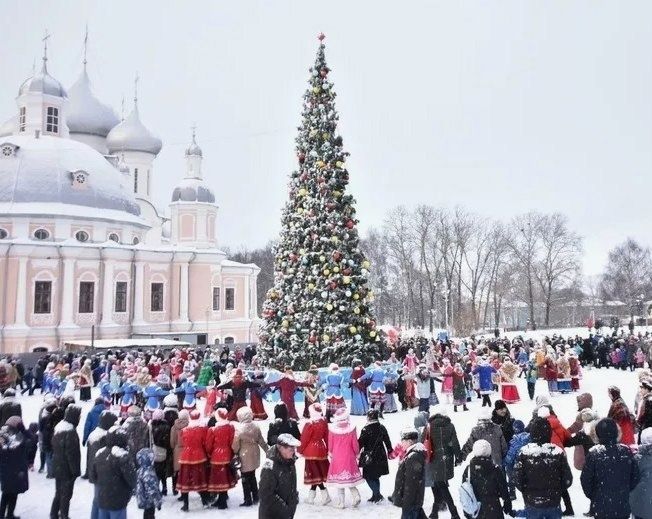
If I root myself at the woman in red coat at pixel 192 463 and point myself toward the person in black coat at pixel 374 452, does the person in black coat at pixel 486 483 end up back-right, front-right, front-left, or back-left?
front-right

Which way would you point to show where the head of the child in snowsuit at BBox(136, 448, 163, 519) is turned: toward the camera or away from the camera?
away from the camera

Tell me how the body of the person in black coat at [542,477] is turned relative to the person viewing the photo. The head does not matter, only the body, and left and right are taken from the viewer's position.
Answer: facing away from the viewer

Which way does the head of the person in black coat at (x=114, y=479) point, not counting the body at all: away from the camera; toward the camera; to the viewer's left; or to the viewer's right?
away from the camera

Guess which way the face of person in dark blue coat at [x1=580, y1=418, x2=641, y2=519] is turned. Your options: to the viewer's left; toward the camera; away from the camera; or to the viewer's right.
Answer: away from the camera

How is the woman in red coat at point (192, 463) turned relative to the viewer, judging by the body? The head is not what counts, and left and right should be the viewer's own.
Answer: facing away from the viewer

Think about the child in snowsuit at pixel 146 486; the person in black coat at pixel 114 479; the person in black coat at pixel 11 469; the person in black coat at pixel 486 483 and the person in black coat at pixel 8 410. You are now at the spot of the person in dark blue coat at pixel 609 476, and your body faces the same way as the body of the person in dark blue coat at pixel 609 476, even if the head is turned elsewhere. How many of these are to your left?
5

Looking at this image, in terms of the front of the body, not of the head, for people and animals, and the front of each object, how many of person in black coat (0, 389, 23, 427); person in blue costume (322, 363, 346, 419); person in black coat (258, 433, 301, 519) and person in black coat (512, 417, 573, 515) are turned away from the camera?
3

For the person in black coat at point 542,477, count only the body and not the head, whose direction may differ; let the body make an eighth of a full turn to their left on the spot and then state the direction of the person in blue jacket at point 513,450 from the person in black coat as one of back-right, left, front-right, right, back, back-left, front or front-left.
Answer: front-right

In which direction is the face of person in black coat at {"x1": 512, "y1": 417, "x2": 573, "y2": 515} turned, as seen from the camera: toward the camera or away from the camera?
away from the camera

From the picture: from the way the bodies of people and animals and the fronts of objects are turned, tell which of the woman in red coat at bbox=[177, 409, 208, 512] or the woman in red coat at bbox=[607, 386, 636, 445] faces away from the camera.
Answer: the woman in red coat at bbox=[177, 409, 208, 512]
